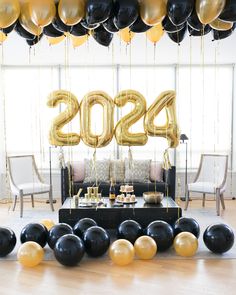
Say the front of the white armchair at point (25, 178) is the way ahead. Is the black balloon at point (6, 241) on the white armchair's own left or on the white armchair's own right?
on the white armchair's own right

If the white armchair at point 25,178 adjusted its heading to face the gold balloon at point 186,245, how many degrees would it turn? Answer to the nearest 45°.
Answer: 0° — it already faces it

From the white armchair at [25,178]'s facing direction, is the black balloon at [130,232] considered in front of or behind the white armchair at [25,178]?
in front

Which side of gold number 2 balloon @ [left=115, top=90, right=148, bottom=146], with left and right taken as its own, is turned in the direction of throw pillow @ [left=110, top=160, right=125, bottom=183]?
back

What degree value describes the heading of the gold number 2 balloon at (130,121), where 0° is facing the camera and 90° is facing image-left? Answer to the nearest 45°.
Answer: approximately 0°

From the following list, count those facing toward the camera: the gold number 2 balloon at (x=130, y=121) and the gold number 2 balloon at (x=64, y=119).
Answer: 2

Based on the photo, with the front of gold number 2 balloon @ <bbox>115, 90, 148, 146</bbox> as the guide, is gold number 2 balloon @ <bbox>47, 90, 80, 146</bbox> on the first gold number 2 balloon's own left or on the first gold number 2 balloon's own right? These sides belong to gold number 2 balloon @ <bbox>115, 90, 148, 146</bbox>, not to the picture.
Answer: on the first gold number 2 balloon's own right

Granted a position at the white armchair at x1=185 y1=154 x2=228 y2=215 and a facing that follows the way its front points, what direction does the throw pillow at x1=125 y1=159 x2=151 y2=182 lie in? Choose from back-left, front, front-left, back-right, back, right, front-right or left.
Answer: front-right

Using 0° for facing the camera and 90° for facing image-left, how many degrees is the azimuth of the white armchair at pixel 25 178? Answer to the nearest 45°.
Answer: approximately 315°

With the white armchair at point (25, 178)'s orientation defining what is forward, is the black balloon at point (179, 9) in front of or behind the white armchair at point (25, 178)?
in front

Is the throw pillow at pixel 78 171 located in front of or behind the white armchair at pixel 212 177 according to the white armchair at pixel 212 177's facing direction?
in front
